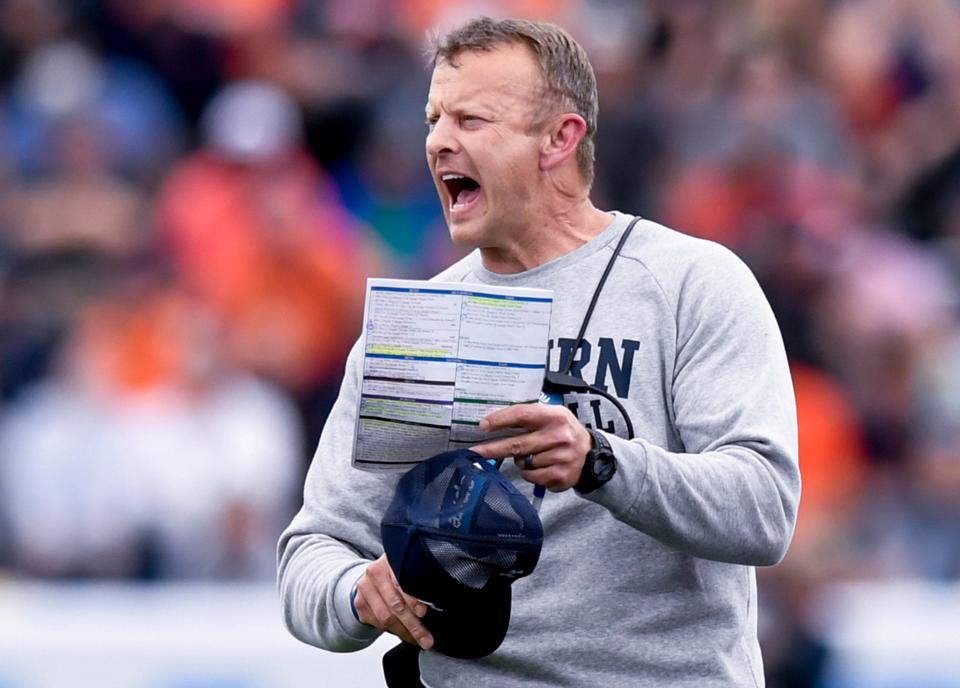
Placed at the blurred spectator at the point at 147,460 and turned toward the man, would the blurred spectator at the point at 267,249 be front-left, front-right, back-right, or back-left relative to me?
back-left

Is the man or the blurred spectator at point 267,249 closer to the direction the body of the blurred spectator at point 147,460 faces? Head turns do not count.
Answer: the man

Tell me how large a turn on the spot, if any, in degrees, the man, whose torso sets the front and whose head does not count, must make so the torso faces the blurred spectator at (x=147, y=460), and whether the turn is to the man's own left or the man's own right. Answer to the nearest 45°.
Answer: approximately 90° to the man's own right

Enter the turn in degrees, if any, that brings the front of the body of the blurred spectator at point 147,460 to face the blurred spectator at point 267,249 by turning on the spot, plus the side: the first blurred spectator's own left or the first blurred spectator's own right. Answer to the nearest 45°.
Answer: approximately 135° to the first blurred spectator's own left

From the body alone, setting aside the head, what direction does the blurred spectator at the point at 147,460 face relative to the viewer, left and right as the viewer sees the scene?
facing the viewer

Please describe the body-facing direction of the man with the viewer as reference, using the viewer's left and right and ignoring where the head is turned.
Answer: facing the viewer and to the left of the viewer

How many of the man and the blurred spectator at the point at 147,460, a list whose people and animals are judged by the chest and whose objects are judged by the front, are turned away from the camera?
0
